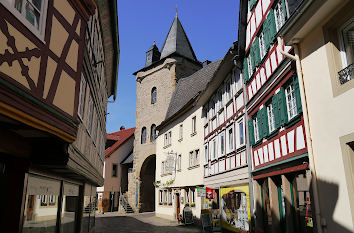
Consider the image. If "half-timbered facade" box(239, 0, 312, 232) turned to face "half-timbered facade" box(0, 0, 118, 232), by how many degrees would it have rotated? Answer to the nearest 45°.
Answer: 0° — it already faces it

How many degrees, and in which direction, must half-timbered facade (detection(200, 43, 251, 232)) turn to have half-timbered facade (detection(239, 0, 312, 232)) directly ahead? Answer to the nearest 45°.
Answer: approximately 45° to its left

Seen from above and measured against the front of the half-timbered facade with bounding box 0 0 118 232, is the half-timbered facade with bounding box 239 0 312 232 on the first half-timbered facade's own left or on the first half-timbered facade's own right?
on the first half-timbered facade's own left

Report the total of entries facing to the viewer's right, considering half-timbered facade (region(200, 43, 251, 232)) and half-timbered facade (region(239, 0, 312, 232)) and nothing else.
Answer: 0

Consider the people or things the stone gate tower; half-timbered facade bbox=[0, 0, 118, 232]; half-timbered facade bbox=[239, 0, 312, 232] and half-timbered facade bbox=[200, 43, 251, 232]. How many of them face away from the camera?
0

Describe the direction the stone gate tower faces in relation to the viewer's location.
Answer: facing the viewer and to the left of the viewer

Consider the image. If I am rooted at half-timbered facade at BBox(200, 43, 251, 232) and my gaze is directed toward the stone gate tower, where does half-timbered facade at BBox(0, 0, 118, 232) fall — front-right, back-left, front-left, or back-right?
back-left

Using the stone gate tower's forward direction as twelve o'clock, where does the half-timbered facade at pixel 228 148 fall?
The half-timbered facade is roughly at 10 o'clock from the stone gate tower.

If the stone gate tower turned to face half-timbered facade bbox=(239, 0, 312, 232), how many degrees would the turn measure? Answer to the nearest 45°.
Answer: approximately 45° to its left

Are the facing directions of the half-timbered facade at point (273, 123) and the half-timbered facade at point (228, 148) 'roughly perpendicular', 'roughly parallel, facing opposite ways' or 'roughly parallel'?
roughly parallel

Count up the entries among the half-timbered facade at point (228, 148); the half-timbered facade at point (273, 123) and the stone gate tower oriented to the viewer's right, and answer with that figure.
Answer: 0

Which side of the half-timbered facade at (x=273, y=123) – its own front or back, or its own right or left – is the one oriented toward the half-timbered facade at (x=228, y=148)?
right

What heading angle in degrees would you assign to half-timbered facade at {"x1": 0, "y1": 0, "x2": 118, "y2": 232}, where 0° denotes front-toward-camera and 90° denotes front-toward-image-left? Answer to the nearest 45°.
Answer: approximately 315°

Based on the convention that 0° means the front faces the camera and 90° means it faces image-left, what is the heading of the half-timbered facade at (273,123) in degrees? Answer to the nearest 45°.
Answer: approximately 45°

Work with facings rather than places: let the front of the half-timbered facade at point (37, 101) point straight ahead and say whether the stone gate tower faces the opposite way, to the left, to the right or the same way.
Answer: to the right
